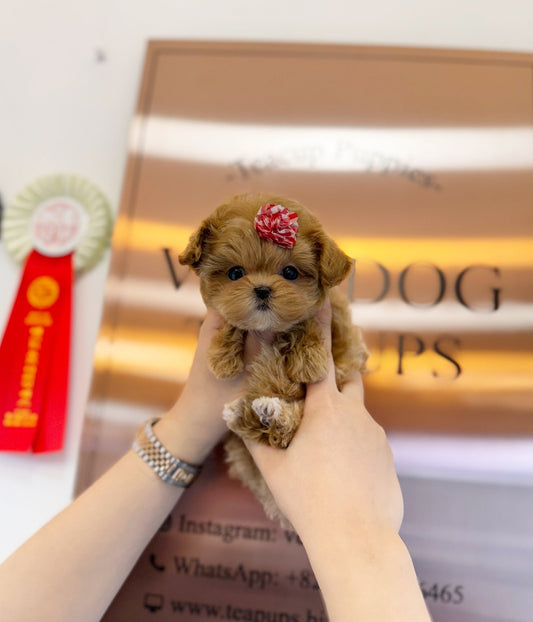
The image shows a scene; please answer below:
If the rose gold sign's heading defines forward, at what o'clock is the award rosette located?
The award rosette is roughly at 3 o'clock from the rose gold sign.

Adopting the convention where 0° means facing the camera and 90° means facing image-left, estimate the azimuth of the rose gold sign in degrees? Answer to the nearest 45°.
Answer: approximately 0°

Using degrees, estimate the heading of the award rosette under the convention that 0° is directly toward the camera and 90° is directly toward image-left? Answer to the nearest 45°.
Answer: approximately 0°

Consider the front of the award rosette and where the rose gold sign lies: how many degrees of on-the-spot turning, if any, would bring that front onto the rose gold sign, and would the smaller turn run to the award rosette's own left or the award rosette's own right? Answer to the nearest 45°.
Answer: approximately 45° to the award rosette's own left

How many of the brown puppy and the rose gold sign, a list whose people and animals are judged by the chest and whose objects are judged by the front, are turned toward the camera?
2

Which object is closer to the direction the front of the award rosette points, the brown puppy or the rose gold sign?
the brown puppy

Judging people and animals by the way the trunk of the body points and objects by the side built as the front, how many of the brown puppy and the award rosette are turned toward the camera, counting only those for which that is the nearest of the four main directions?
2

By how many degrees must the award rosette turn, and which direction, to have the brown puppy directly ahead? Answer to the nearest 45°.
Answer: approximately 45° to its left
